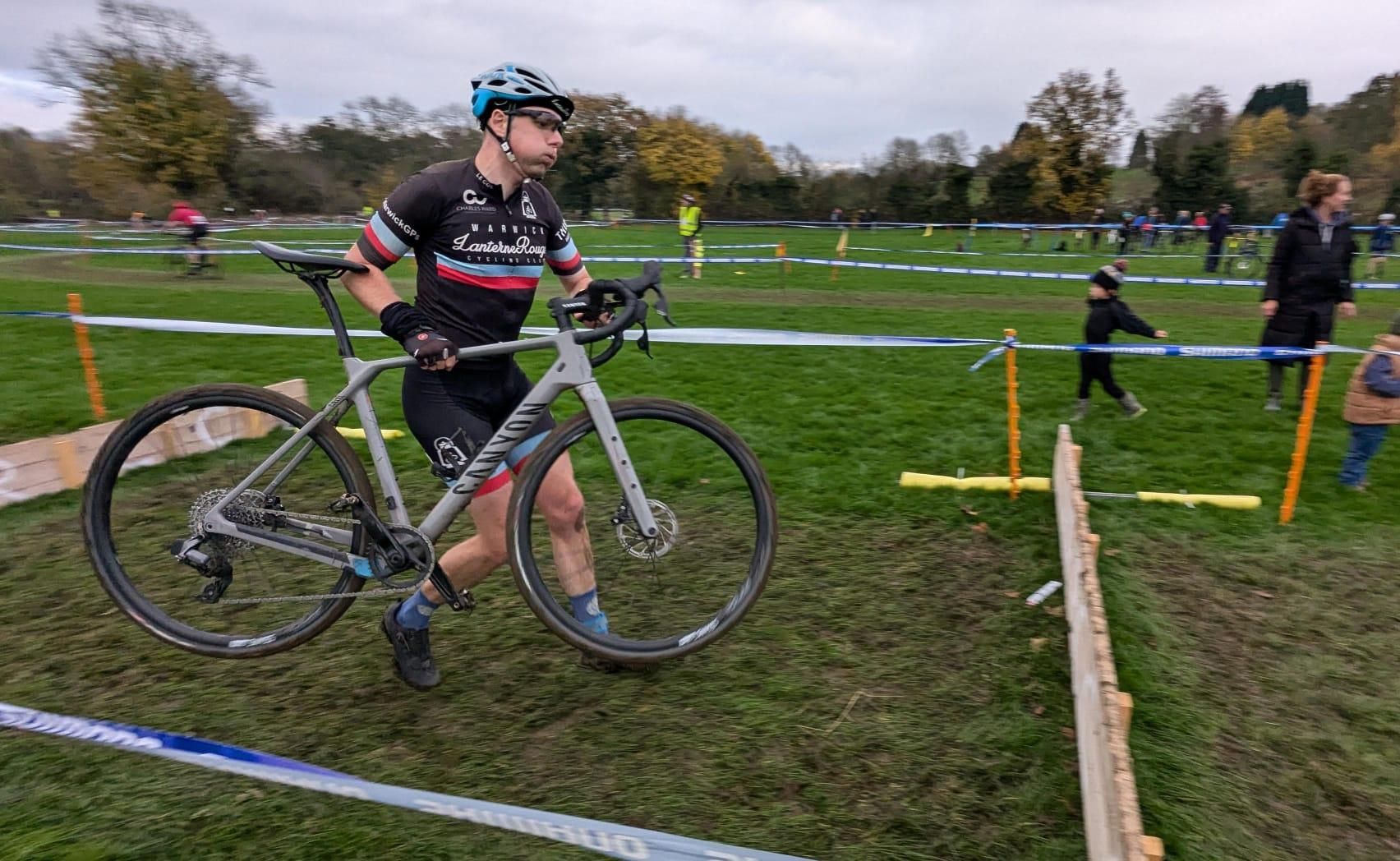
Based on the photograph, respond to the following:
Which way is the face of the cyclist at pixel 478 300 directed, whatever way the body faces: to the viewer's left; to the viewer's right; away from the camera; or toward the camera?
to the viewer's right

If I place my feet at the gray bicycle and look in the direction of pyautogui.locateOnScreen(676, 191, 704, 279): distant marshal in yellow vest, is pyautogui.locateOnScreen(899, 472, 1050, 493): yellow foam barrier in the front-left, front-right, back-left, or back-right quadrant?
front-right

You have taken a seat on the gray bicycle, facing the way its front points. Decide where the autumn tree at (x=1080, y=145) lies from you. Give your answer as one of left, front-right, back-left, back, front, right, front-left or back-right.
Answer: front-left

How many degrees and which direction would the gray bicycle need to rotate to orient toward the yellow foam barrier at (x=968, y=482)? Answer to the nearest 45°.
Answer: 0° — it already faces it

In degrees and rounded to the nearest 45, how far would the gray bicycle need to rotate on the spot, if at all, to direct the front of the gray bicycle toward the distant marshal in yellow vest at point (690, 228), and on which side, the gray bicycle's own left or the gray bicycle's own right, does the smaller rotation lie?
approximately 90° to the gray bicycle's own left

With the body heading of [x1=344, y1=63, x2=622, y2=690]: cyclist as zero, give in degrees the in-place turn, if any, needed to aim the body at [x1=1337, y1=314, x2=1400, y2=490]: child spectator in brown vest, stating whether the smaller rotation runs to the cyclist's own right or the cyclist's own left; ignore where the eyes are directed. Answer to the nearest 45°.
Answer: approximately 45° to the cyclist's own left

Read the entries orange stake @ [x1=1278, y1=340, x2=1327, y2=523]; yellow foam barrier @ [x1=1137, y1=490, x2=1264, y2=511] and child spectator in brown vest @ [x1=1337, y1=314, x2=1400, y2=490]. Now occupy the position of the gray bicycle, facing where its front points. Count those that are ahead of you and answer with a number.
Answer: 3

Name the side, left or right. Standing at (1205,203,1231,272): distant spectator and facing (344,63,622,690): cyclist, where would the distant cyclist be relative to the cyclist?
right

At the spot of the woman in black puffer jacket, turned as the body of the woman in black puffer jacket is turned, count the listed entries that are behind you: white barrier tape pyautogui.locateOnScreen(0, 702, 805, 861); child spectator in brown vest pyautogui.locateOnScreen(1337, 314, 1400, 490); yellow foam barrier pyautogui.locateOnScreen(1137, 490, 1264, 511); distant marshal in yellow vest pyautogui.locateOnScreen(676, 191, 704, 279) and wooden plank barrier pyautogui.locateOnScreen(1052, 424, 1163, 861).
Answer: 1

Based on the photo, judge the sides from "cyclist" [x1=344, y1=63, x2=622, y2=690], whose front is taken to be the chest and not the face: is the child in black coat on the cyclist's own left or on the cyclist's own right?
on the cyclist's own left

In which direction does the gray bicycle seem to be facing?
to the viewer's right

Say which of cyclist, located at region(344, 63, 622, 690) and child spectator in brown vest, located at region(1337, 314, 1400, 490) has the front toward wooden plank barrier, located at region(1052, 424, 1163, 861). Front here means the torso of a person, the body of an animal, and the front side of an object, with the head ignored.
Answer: the cyclist

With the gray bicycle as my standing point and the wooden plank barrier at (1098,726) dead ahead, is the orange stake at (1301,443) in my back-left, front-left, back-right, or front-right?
front-left

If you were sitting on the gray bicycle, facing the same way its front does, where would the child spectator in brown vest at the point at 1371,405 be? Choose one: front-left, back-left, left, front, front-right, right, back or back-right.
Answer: front
